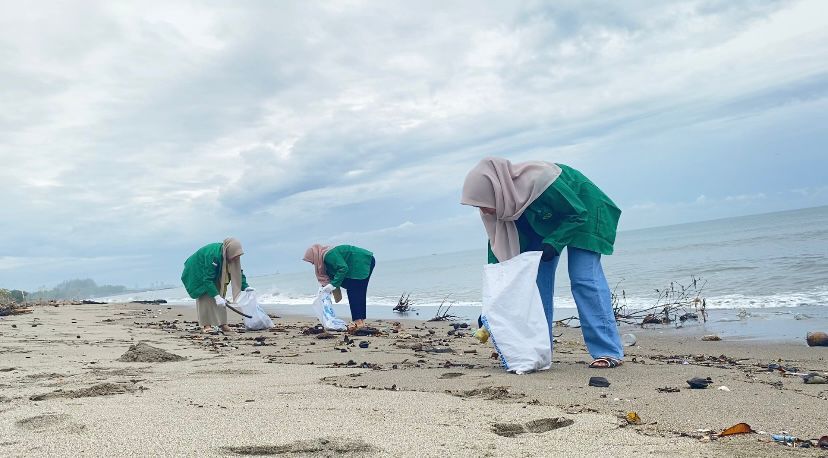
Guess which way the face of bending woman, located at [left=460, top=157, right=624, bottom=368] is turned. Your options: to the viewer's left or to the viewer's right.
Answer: to the viewer's left

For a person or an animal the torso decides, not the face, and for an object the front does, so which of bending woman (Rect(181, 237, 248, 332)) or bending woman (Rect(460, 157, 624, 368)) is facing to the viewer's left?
bending woman (Rect(460, 157, 624, 368))

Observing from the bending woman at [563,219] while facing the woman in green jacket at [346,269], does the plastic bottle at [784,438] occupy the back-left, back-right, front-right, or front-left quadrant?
back-left

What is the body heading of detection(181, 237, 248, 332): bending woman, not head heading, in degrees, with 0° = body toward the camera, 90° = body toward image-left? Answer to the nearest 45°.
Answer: approximately 315°

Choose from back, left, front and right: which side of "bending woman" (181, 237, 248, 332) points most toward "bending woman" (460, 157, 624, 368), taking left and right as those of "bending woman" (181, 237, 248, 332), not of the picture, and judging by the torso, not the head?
front

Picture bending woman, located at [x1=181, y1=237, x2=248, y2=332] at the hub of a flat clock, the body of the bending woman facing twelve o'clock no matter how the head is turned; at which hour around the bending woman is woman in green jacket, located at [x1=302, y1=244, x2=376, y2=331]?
The woman in green jacket is roughly at 11 o'clock from the bending woman.

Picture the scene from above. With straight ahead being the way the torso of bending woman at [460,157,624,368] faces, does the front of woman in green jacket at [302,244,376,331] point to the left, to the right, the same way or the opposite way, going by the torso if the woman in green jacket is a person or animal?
the same way

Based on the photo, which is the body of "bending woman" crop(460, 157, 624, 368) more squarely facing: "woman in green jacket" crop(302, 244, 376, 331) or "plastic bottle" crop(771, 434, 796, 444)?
the woman in green jacket

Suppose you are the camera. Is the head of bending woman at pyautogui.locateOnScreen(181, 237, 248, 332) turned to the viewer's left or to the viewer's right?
to the viewer's right

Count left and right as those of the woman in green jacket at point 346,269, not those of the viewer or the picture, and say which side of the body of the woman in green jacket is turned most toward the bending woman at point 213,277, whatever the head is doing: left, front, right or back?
front

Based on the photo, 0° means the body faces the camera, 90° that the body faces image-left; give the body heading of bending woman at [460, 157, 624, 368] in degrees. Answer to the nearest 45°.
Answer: approximately 90°

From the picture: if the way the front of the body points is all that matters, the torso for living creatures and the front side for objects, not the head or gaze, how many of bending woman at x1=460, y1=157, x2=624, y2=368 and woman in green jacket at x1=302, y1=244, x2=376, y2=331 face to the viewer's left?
2

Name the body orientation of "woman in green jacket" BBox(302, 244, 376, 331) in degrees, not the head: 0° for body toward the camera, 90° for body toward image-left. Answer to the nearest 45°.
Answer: approximately 90°

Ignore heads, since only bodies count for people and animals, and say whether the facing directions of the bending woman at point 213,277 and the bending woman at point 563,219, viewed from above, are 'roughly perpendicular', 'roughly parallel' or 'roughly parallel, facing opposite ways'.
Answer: roughly parallel, facing opposite ways
